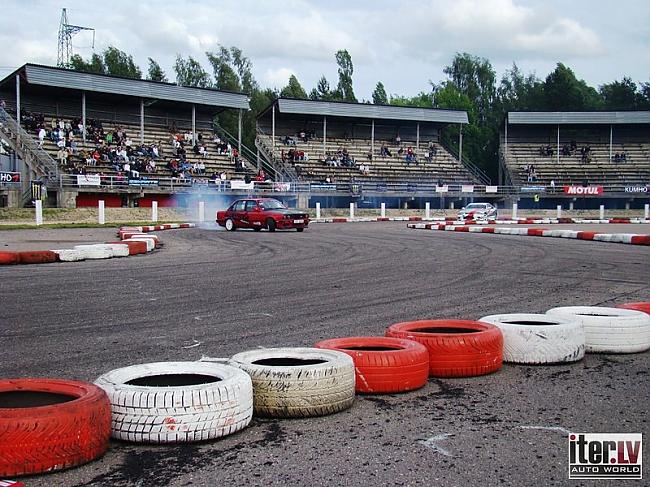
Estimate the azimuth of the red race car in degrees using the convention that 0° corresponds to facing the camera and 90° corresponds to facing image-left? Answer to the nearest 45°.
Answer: approximately 315°

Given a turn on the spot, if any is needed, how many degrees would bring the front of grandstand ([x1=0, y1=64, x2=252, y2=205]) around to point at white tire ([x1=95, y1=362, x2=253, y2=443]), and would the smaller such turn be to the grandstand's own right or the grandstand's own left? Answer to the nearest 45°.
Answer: approximately 45° to the grandstand's own right

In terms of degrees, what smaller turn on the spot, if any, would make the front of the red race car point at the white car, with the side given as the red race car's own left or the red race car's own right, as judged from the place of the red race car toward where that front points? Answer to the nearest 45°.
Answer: approximately 90° to the red race car's own left

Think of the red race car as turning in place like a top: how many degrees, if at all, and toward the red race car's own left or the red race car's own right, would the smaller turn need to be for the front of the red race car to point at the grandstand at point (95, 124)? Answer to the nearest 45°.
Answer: approximately 180°

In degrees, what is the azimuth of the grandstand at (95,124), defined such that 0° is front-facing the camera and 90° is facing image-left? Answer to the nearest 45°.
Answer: approximately 315°
